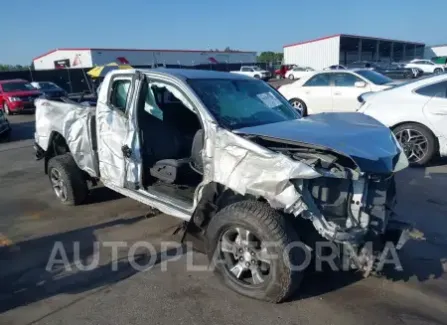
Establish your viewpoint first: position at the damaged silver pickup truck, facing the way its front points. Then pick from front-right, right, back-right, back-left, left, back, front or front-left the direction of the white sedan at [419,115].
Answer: left

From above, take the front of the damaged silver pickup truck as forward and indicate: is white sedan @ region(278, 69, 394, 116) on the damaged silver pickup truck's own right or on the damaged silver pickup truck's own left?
on the damaged silver pickup truck's own left

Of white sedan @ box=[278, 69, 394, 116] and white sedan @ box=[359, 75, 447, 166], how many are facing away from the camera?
0

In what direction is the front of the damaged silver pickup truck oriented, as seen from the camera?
facing the viewer and to the right of the viewer
